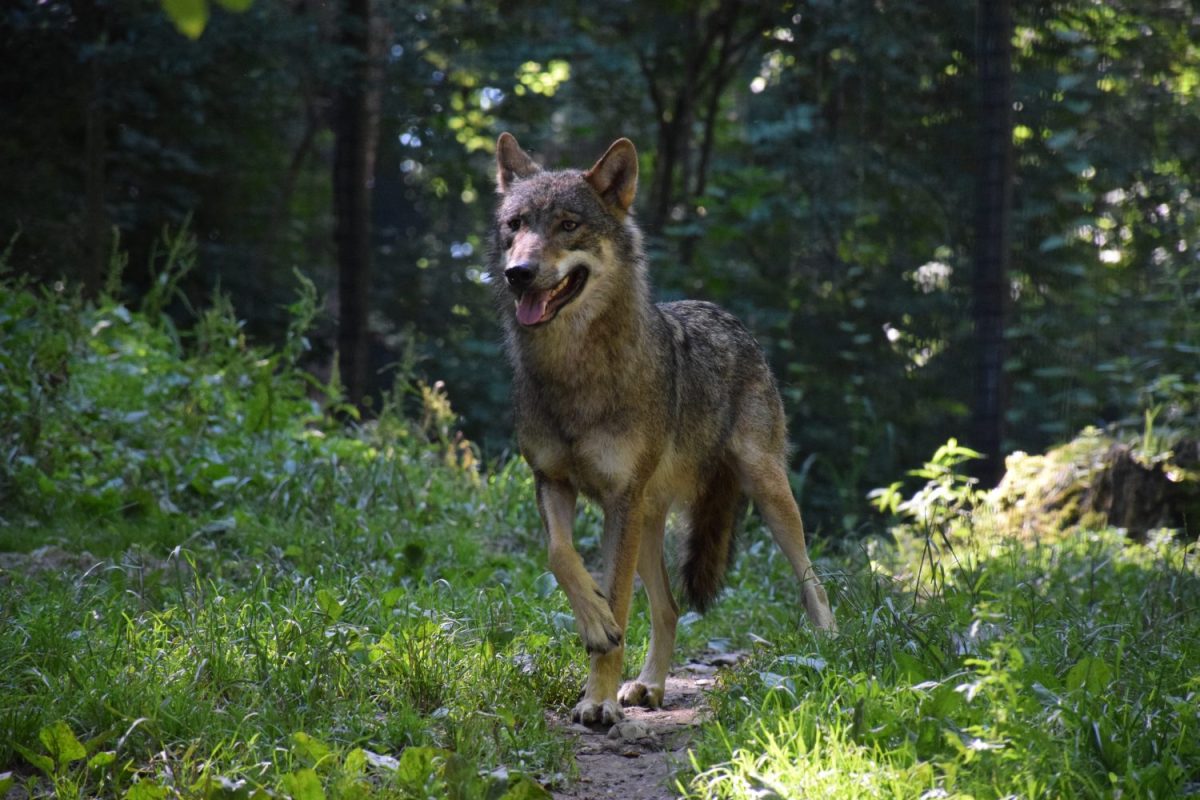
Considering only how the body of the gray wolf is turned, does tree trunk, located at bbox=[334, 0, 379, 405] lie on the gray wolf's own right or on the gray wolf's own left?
on the gray wolf's own right

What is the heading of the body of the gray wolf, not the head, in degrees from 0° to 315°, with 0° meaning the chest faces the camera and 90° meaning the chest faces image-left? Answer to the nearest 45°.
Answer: approximately 45°

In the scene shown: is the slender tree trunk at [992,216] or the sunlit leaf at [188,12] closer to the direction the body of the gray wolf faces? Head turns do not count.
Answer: the sunlit leaf

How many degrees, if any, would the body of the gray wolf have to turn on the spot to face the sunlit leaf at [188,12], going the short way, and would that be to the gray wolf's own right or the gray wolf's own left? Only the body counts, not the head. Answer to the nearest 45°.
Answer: approximately 45° to the gray wolf's own left

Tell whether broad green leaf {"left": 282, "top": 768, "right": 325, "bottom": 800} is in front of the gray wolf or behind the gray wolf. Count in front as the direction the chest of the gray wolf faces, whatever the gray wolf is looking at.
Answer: in front

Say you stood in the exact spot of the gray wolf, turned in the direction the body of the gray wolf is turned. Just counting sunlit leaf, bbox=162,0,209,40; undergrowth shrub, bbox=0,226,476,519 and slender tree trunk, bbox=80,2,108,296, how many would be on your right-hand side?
3

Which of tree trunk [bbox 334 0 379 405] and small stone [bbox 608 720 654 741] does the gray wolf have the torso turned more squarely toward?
the small stone

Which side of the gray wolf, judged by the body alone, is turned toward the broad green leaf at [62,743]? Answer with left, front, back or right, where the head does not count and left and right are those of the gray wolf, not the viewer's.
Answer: front

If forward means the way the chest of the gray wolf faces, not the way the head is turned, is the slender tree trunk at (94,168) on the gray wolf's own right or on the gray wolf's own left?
on the gray wolf's own right

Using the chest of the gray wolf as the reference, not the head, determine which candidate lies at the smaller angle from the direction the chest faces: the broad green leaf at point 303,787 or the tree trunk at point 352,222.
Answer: the broad green leaf

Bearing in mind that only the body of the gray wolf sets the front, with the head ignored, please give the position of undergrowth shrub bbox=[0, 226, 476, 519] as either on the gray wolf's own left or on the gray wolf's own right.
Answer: on the gray wolf's own right

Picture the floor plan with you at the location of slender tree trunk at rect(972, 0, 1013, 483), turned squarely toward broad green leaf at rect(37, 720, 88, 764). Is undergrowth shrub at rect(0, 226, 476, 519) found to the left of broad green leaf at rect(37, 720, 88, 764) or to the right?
right

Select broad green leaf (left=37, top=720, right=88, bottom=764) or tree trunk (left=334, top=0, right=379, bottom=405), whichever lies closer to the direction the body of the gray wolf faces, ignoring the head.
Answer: the broad green leaf
